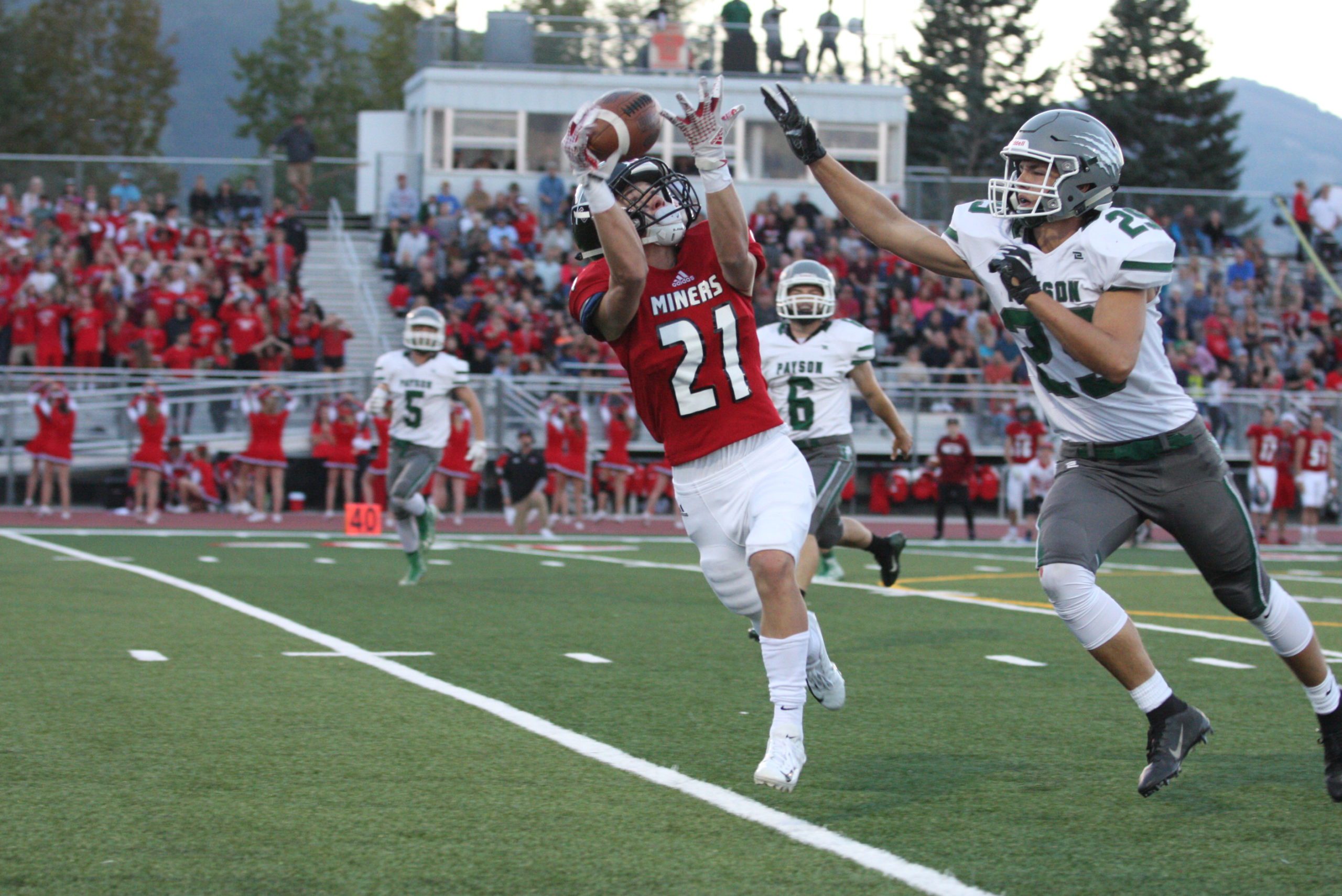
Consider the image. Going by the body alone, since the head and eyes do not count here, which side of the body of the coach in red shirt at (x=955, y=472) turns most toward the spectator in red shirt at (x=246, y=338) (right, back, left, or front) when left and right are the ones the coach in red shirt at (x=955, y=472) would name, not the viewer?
right

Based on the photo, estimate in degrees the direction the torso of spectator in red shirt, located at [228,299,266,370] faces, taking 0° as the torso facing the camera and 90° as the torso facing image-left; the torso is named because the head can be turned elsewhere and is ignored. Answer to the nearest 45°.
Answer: approximately 0°

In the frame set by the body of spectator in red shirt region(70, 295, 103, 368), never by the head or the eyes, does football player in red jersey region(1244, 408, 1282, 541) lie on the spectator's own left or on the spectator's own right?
on the spectator's own left

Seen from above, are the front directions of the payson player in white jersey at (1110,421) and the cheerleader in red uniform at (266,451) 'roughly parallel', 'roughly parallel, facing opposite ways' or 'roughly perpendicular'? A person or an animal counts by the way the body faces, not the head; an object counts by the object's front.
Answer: roughly perpendicular

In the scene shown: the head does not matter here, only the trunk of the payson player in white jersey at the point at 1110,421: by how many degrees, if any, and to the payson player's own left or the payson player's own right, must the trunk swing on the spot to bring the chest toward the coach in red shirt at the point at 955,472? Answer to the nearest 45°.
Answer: approximately 135° to the payson player's own right

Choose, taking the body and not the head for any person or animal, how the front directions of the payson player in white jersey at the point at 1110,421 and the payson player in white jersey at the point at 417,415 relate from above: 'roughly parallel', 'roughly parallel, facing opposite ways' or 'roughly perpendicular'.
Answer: roughly perpendicular

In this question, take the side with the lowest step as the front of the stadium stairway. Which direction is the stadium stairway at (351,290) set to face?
toward the camera

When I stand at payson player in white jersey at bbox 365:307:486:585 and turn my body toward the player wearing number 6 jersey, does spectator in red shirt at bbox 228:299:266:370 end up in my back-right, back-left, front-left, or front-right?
back-left

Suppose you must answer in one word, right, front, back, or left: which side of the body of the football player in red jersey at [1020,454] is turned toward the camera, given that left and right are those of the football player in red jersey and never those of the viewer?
front

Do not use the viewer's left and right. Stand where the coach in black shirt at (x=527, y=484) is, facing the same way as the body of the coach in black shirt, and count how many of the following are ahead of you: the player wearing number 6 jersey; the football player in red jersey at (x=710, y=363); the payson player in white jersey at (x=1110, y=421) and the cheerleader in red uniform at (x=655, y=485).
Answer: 3

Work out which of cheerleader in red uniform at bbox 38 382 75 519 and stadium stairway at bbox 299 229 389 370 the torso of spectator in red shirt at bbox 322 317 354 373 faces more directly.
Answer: the cheerleader in red uniform

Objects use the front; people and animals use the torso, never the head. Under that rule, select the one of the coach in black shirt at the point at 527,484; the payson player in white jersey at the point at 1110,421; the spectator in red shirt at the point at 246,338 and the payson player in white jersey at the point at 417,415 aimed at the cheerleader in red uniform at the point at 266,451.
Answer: the spectator in red shirt

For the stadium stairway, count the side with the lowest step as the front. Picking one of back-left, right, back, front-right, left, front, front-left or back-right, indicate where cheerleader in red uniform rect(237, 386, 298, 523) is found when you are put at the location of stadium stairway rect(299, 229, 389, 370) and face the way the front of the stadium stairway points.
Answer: front

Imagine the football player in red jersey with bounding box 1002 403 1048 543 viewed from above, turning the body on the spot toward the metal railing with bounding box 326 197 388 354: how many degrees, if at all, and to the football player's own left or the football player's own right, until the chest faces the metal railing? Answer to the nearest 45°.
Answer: approximately 90° to the football player's own right

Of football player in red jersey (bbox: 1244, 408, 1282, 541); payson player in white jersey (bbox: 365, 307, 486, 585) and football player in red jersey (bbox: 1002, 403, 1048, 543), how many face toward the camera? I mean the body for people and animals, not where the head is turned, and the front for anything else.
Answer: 3

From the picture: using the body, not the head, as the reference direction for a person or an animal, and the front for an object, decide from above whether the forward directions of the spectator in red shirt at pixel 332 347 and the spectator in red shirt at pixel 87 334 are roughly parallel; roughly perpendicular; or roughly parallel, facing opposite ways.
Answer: roughly parallel
